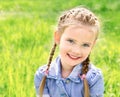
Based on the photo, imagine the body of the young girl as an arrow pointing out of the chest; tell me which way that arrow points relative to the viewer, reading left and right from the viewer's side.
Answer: facing the viewer
